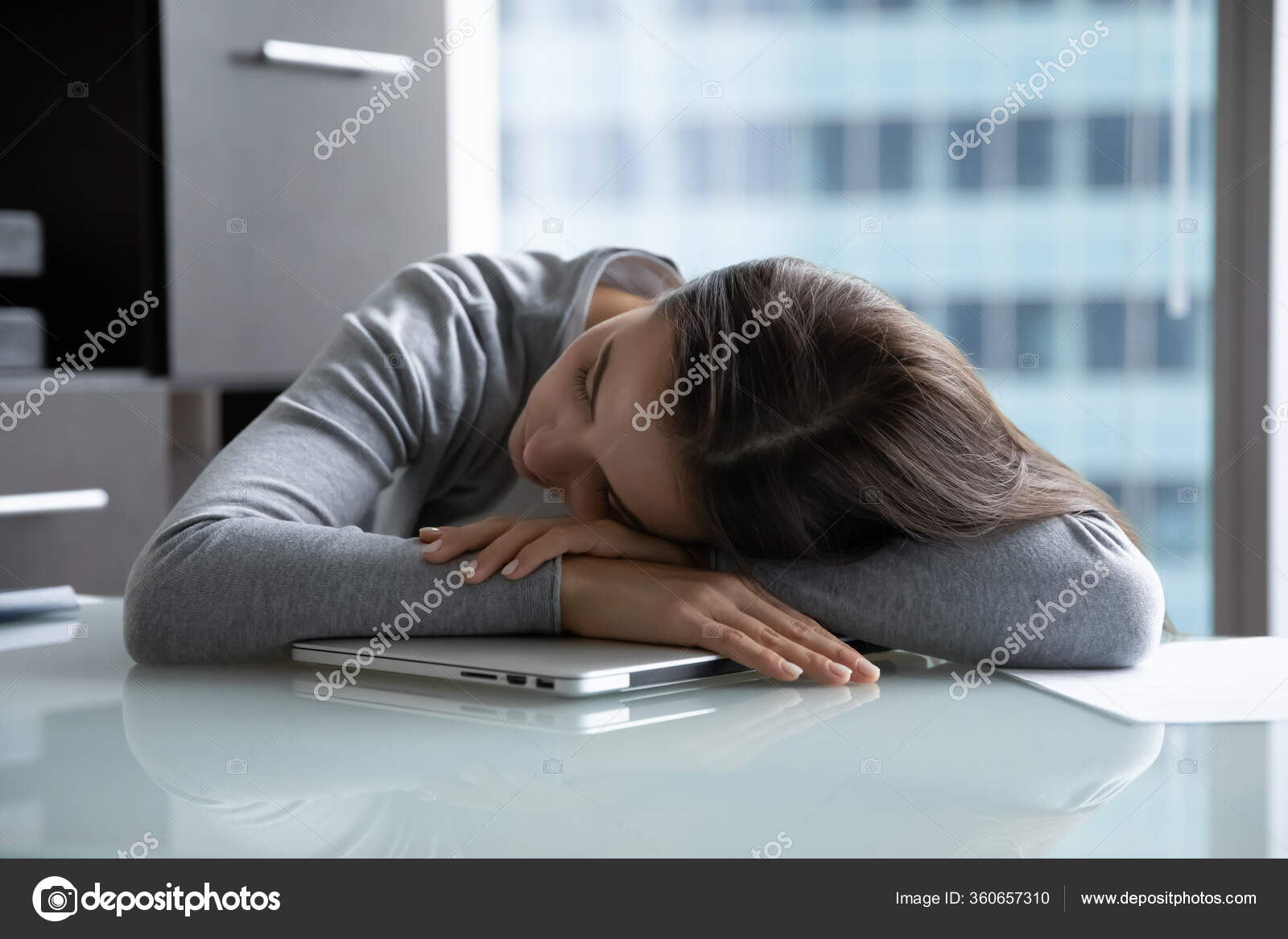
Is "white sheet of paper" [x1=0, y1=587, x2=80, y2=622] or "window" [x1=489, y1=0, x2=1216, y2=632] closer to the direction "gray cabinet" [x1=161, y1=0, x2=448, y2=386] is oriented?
the white sheet of paper

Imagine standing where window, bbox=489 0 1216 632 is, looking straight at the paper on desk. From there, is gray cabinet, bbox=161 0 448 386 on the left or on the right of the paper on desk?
right

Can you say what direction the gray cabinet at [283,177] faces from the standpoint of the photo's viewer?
facing the viewer

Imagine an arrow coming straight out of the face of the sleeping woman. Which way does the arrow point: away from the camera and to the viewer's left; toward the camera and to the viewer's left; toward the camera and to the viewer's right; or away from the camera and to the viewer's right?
toward the camera and to the viewer's left

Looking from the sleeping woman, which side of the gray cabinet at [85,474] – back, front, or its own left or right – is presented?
front

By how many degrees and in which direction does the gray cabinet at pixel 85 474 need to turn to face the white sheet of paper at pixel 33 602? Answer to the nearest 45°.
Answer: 0° — it already faces it

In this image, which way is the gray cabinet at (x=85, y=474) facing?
toward the camera
